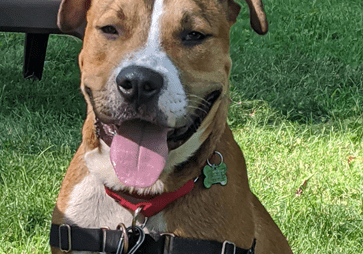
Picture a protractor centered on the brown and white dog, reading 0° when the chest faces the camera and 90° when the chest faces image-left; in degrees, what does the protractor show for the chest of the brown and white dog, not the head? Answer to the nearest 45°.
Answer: approximately 0°

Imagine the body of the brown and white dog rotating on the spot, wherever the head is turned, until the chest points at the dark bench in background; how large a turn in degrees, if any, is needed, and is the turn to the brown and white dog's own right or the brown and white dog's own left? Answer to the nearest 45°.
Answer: approximately 135° to the brown and white dog's own right
